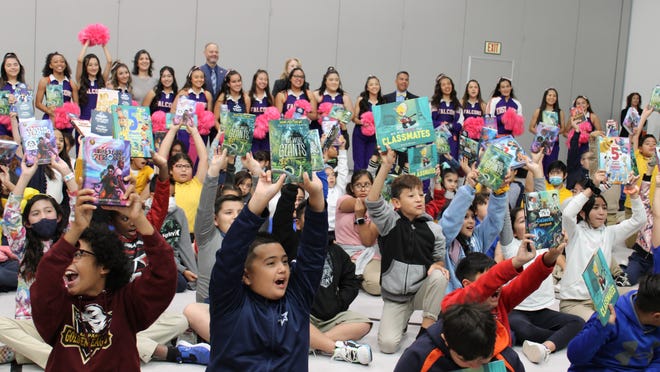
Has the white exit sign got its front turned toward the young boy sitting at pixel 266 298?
yes

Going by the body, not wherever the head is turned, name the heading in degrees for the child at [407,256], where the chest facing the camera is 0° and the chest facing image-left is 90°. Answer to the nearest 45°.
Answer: approximately 315°

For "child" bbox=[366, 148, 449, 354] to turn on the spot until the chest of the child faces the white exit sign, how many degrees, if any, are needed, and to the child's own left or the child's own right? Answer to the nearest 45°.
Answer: approximately 135° to the child's own left

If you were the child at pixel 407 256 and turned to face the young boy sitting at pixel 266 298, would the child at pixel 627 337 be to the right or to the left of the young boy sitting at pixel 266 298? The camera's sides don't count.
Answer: left

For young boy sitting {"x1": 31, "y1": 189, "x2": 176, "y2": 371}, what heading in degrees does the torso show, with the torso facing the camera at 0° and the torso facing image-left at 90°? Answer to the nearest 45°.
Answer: approximately 45°

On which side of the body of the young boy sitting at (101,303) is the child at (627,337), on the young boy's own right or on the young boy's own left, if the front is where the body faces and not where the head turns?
on the young boy's own left

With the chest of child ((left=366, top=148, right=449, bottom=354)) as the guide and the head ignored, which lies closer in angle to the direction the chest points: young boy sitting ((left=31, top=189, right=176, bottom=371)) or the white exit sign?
the young boy sitting
